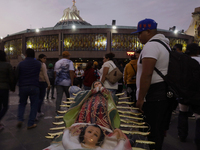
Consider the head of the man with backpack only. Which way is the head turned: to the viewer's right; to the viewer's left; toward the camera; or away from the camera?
to the viewer's left

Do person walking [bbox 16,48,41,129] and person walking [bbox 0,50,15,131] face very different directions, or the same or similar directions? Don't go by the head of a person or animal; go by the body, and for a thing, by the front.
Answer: same or similar directions

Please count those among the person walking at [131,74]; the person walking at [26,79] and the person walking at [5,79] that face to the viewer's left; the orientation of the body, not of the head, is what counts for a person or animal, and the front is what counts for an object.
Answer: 0

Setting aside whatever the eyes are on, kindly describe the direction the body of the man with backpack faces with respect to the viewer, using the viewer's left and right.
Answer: facing to the left of the viewer

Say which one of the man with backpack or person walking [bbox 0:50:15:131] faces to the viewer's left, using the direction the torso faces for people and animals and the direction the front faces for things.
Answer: the man with backpack
